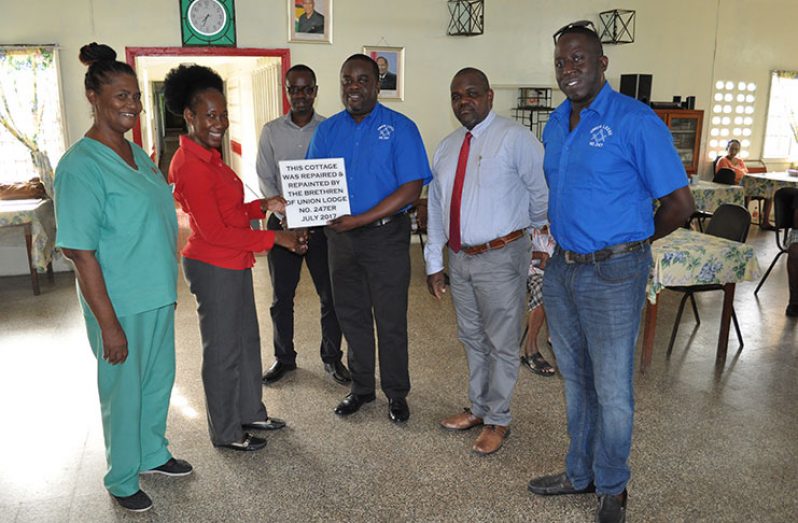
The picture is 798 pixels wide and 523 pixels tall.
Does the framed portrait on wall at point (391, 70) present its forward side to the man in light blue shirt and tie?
yes

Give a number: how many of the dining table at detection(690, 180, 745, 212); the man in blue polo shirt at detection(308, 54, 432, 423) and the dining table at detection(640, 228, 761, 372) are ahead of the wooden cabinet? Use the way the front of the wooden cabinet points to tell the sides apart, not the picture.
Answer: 3

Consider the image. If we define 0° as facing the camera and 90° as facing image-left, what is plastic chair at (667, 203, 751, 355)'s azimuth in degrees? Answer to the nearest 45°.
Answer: approximately 45°

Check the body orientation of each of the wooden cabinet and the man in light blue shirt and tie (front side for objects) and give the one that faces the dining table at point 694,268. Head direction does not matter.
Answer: the wooden cabinet

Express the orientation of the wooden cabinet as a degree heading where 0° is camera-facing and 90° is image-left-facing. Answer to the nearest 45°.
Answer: approximately 0°

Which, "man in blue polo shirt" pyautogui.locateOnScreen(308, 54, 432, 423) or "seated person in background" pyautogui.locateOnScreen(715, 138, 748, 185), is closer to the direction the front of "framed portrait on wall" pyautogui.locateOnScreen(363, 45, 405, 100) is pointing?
the man in blue polo shirt

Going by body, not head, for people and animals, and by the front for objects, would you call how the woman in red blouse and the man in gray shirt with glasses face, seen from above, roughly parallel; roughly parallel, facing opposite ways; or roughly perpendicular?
roughly perpendicular

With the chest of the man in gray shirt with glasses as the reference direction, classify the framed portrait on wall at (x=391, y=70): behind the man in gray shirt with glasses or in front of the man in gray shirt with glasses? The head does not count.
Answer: behind

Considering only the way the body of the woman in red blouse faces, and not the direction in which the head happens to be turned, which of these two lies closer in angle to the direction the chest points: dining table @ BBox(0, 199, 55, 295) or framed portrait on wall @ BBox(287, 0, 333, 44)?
the framed portrait on wall
